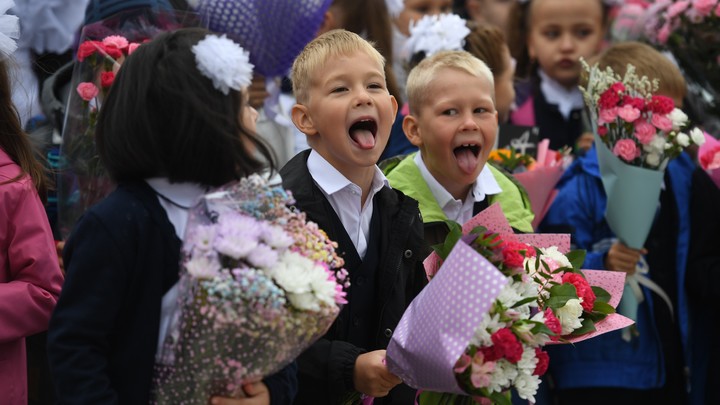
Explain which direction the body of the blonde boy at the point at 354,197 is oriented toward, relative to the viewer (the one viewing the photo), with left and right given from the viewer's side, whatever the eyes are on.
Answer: facing the viewer and to the right of the viewer

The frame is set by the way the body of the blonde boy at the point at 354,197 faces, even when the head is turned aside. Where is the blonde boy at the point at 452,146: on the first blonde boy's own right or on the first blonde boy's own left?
on the first blonde boy's own left
